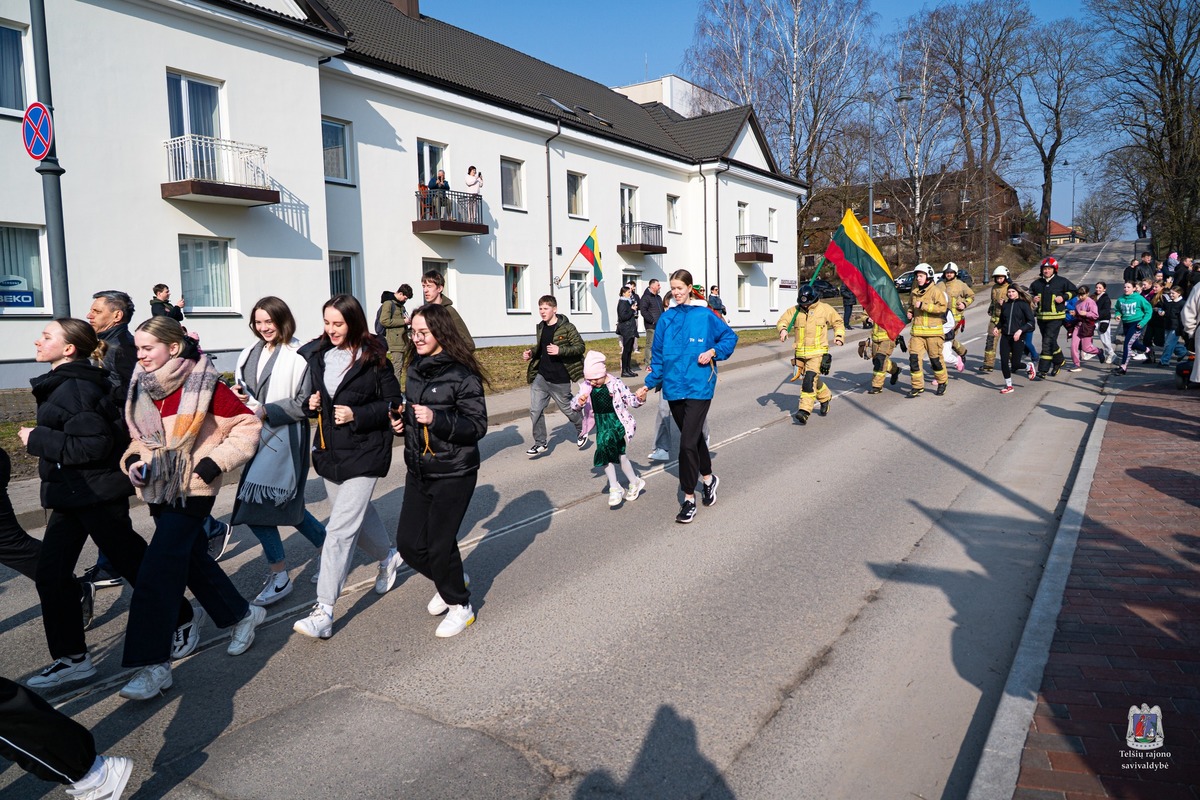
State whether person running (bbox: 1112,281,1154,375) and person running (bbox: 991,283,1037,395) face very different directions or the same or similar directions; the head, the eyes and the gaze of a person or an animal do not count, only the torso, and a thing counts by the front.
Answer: same or similar directions

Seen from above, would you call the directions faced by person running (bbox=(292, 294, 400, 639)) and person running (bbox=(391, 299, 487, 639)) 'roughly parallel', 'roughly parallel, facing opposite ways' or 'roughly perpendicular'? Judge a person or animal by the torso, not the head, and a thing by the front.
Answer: roughly parallel

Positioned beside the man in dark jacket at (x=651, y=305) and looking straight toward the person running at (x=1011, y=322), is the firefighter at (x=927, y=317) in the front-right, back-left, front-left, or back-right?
front-right

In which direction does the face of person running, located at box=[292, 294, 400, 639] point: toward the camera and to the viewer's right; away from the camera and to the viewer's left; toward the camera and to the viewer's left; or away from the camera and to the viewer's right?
toward the camera and to the viewer's left

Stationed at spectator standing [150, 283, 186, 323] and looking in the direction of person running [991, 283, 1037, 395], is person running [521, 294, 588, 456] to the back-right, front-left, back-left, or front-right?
front-right

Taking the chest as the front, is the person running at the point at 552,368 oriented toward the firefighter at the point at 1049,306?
no

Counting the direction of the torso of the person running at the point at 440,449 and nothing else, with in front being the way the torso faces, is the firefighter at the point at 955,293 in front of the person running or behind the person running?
behind

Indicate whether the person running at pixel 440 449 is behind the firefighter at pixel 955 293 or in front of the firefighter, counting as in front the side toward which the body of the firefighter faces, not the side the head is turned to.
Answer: in front

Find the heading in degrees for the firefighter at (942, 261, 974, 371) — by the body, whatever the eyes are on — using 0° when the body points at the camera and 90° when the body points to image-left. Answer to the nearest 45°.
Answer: approximately 45°

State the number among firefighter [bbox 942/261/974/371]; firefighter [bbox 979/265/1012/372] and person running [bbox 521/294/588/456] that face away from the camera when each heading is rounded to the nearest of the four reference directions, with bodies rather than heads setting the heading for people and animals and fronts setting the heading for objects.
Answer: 0

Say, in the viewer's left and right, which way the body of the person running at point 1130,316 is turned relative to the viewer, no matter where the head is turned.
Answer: facing the viewer and to the left of the viewer

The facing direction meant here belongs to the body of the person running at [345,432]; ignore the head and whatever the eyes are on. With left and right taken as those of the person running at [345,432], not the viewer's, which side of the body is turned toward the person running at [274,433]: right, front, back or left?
right

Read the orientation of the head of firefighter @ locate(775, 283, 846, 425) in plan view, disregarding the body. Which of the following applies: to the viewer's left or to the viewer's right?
to the viewer's left

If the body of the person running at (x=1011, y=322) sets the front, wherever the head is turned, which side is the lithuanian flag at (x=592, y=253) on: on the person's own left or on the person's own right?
on the person's own right

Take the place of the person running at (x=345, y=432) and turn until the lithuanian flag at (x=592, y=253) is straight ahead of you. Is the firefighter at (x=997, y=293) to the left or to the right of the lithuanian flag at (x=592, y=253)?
right

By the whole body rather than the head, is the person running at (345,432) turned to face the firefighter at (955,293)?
no

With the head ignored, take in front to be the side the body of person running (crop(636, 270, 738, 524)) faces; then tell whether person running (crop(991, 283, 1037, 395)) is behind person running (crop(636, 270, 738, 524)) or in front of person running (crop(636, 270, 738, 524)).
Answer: behind

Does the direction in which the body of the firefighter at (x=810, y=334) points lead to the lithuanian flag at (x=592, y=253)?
no
